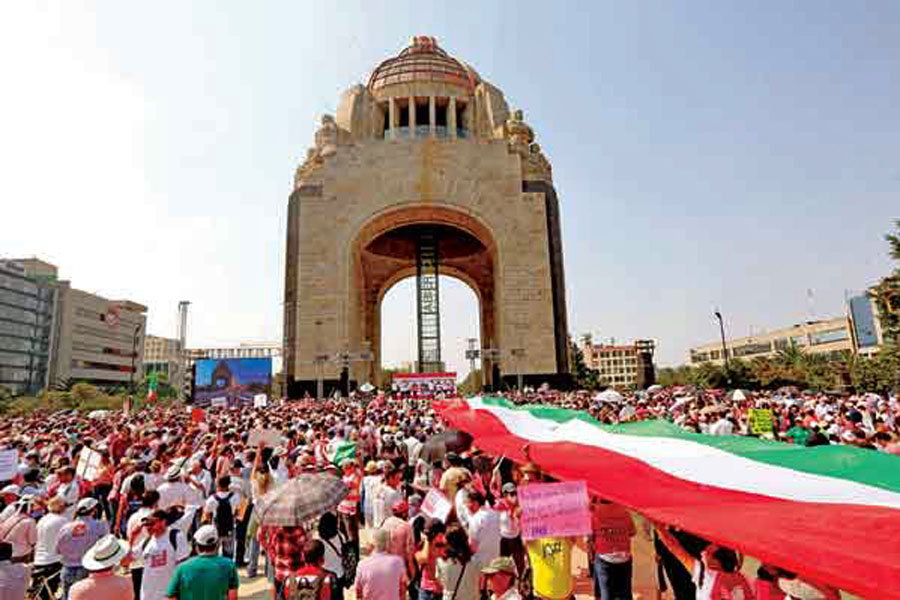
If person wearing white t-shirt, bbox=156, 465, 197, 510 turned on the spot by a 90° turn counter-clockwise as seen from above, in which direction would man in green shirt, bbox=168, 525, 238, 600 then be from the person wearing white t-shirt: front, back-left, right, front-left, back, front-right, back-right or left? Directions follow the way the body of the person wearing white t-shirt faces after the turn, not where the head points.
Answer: left

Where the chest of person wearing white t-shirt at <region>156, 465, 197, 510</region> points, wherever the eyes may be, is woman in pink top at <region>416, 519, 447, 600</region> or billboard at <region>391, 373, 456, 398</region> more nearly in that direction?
the billboard

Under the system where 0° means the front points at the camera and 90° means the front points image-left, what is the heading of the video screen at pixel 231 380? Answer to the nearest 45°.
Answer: approximately 0°

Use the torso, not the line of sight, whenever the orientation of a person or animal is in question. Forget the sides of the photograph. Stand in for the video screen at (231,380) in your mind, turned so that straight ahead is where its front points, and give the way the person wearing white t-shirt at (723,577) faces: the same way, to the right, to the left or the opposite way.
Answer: the opposite way

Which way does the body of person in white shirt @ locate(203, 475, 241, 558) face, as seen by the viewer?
away from the camera

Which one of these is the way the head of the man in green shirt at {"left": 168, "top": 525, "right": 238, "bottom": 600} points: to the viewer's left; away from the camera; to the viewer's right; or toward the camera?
away from the camera

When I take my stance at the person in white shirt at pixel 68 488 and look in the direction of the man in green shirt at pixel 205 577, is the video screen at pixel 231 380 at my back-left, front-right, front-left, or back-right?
back-left

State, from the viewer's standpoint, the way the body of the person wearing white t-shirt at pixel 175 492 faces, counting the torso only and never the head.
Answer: away from the camera

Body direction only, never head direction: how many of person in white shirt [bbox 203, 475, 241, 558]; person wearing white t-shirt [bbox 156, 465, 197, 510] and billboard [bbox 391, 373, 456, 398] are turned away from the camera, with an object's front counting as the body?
2

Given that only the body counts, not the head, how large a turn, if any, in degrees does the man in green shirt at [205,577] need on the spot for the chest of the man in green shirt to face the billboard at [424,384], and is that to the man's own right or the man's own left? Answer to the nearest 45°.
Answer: approximately 45° to the man's own right

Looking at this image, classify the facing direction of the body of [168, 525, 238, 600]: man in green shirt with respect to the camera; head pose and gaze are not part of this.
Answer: away from the camera

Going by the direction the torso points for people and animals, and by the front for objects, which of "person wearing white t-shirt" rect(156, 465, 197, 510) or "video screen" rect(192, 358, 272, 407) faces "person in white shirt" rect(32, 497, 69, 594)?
the video screen

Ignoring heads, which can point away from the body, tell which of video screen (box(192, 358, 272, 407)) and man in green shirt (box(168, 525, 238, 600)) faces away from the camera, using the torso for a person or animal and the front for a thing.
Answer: the man in green shirt
